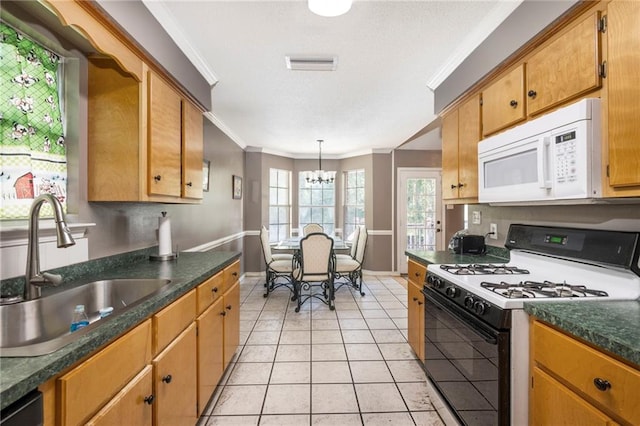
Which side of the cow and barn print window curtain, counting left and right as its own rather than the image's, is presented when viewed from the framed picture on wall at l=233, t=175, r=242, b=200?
left

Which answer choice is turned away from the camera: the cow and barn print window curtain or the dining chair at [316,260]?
the dining chair

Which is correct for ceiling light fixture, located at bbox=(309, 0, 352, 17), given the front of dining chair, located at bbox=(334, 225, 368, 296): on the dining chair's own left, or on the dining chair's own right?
on the dining chair's own left

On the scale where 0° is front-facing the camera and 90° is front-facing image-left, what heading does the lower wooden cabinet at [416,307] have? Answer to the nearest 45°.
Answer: approximately 90°

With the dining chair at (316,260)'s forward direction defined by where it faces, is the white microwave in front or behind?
behind

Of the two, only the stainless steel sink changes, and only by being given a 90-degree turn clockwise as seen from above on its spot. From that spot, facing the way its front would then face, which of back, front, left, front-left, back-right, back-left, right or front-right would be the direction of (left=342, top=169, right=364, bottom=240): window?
back

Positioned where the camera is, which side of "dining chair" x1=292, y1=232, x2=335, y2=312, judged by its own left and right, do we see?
back

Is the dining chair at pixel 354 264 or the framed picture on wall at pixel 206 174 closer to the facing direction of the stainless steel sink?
the dining chair

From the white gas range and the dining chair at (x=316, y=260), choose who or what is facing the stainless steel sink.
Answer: the white gas range

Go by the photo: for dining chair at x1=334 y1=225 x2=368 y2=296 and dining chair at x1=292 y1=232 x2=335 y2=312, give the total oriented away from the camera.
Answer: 1

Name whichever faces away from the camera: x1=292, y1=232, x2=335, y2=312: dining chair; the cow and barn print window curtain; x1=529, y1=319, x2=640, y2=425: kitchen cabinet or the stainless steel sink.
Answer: the dining chair

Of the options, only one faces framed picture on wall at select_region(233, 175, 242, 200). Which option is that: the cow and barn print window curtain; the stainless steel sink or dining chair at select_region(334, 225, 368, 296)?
the dining chair

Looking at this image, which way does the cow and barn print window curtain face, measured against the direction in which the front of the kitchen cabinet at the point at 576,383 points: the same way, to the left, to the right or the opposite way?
the opposite way

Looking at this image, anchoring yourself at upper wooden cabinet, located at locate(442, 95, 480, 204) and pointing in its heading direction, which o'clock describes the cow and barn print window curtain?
The cow and barn print window curtain is roughly at 12 o'clock from the upper wooden cabinet.
